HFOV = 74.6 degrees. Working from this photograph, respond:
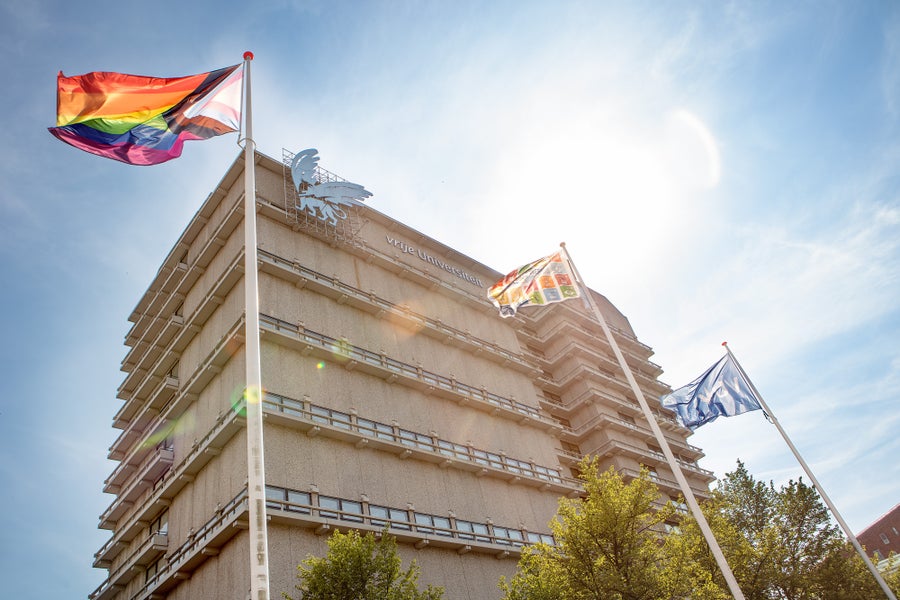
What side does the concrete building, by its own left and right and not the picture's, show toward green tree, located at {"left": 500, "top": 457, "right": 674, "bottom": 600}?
front

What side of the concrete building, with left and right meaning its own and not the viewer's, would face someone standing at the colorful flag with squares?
front

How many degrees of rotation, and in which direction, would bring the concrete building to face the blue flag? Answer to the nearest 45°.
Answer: approximately 45° to its left

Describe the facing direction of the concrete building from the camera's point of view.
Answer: facing the viewer and to the right of the viewer

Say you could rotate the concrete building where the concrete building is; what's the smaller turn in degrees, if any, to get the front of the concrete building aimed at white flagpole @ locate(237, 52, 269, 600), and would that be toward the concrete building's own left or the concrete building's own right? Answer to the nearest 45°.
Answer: approximately 45° to the concrete building's own right

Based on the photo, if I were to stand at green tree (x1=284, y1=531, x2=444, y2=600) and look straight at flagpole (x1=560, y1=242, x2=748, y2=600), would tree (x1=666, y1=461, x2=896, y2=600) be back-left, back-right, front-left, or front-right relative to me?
front-left
